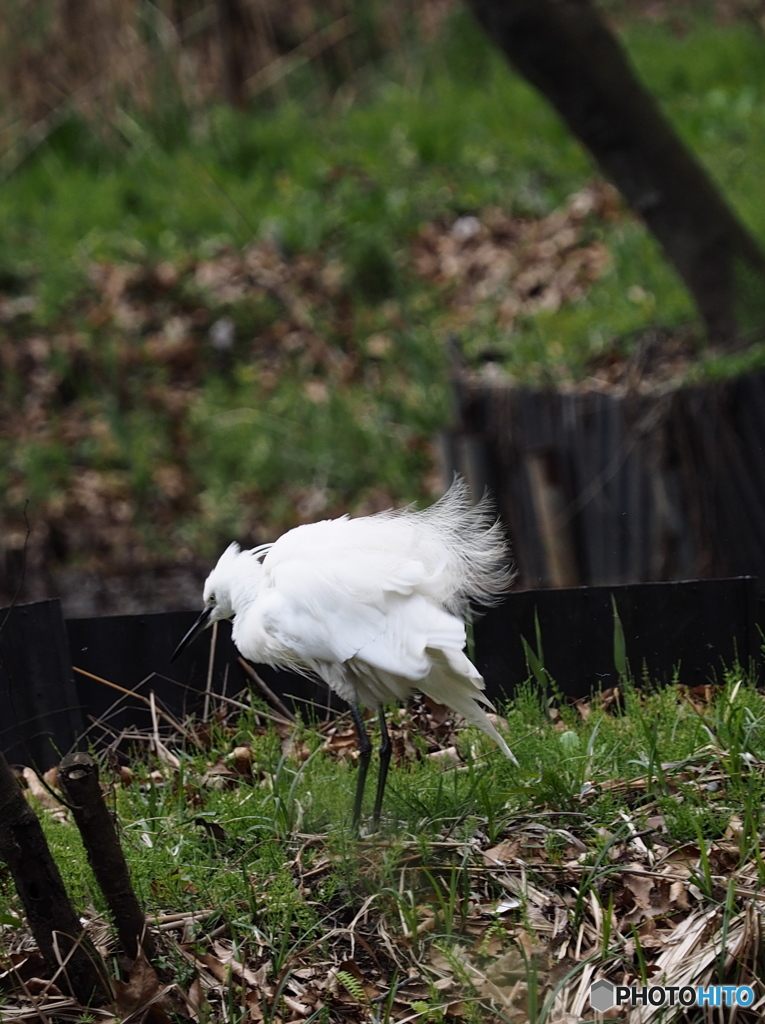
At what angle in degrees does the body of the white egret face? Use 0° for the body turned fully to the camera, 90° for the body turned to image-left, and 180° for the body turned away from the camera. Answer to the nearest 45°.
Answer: approximately 90°

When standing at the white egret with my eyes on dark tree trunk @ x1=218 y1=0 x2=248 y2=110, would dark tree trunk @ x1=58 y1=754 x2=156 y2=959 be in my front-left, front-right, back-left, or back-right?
back-left

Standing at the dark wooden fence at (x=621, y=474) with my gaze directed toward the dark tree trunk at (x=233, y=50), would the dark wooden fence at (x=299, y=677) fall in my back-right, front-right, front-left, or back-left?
back-left

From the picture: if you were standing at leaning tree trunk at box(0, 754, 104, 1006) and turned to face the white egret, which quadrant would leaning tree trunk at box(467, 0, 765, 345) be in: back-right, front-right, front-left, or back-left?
front-left

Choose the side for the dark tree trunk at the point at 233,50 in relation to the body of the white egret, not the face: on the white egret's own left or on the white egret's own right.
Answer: on the white egret's own right

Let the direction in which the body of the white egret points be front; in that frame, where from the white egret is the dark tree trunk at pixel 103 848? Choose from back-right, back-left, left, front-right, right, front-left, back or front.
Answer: front-left
